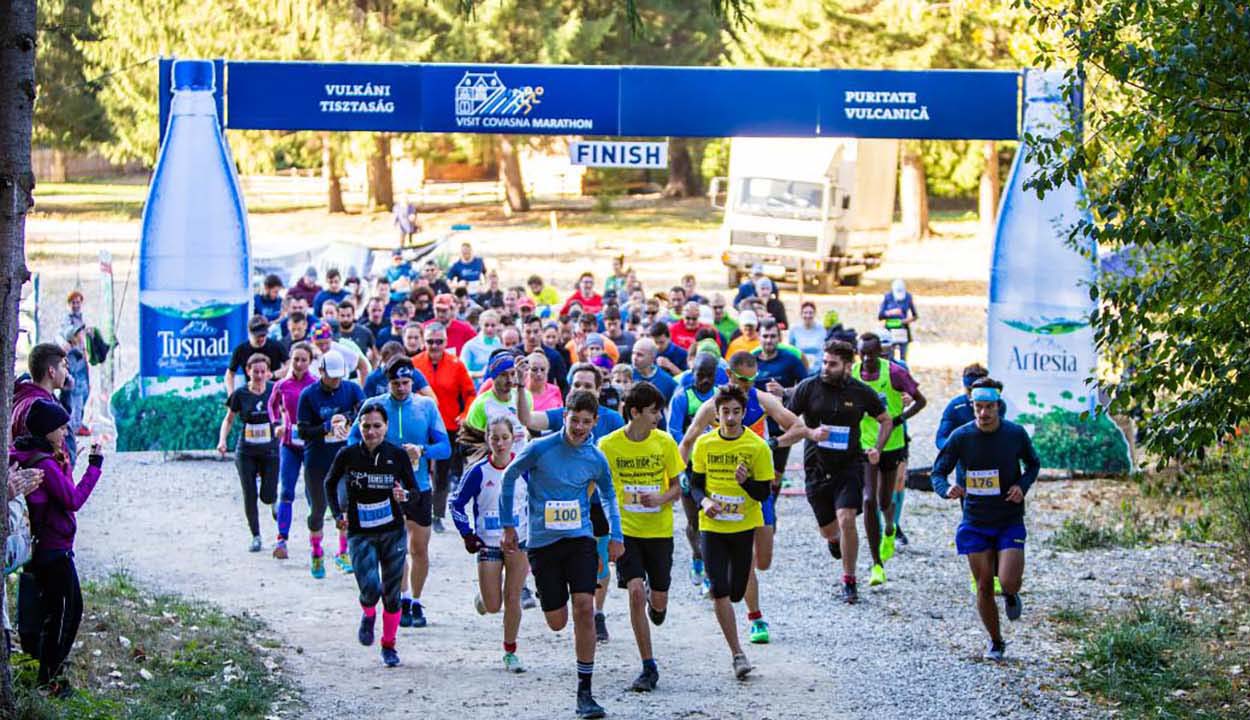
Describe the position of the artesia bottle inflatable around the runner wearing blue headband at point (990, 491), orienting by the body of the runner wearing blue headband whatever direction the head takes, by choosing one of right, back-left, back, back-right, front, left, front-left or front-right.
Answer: back

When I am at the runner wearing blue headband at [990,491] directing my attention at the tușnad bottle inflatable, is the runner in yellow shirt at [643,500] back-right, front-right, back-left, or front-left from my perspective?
front-left

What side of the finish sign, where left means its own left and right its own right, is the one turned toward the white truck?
back

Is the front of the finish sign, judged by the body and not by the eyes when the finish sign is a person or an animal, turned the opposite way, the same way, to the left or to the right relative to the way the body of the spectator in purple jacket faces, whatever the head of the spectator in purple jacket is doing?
to the right

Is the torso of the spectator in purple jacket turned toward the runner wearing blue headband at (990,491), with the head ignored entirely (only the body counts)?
yes

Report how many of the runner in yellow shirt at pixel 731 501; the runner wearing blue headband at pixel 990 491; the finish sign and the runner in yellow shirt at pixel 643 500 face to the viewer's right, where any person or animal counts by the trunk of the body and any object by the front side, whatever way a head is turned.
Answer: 0

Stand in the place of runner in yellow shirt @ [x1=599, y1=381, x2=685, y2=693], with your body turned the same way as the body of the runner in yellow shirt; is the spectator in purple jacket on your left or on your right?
on your right

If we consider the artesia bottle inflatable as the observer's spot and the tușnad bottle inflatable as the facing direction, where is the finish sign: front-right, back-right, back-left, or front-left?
front-right

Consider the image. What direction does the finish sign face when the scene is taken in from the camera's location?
facing the viewer

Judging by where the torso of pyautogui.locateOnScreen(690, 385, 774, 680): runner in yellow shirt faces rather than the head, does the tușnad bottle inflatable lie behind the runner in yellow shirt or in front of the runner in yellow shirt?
behind

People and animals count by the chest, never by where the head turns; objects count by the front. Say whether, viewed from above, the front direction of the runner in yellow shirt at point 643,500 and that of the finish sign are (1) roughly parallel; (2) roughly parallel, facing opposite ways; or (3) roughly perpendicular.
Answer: roughly parallel

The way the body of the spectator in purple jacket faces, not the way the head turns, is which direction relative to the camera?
to the viewer's right

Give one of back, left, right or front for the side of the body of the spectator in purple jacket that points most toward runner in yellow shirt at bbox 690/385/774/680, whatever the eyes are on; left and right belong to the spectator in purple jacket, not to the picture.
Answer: front

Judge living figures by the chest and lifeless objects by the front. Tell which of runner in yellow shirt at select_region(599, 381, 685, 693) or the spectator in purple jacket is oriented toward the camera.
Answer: the runner in yellow shirt

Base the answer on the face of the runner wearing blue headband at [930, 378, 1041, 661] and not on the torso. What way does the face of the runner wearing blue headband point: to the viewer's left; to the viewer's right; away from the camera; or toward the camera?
toward the camera

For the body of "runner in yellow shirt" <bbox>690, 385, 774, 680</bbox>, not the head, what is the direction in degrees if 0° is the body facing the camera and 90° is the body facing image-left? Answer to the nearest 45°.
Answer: approximately 0°

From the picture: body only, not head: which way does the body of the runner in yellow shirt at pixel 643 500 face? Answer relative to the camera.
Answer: toward the camera

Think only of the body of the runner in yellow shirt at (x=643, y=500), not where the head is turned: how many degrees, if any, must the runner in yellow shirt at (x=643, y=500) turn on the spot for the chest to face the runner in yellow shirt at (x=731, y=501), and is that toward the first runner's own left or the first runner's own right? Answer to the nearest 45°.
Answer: approximately 90° to the first runner's own left

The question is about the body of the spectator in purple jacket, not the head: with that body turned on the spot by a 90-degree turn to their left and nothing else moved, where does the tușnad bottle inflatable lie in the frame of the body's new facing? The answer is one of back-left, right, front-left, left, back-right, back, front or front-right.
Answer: front

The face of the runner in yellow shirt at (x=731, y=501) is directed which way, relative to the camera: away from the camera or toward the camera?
toward the camera
